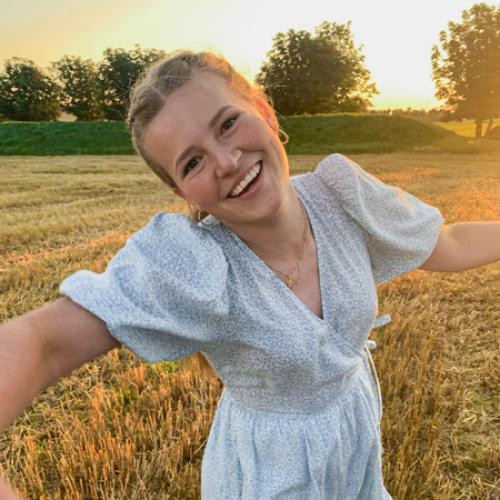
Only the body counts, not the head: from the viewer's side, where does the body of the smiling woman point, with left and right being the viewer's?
facing the viewer and to the right of the viewer

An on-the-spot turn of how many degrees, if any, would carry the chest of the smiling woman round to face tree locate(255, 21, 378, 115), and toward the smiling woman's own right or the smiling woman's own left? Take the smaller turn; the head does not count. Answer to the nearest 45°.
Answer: approximately 135° to the smiling woman's own left

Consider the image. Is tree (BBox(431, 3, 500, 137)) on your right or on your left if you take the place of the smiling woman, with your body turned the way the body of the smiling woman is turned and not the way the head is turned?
on your left
